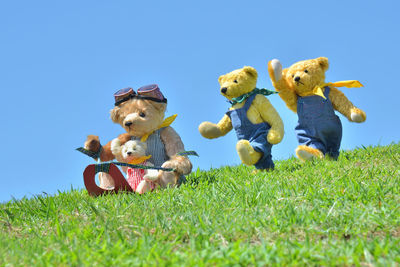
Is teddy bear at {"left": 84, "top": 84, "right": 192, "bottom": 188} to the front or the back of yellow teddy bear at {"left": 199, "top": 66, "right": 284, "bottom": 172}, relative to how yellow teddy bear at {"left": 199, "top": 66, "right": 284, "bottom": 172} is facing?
to the front

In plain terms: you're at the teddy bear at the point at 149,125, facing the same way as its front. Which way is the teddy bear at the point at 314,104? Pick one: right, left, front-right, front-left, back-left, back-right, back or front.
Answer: back-left

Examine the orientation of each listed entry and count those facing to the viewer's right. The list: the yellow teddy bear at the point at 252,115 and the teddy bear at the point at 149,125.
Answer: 0

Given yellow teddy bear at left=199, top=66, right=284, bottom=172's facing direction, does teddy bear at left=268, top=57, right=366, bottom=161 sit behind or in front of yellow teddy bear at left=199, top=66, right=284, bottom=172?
behind

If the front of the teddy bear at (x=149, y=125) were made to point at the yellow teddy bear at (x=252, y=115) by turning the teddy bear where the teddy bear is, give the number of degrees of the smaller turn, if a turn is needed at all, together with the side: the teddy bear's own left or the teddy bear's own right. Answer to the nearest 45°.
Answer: approximately 135° to the teddy bear's own left

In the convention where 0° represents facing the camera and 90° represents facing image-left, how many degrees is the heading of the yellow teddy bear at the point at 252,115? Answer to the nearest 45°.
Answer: approximately 45°

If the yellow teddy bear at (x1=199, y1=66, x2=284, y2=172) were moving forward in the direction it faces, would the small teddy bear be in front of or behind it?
in front
